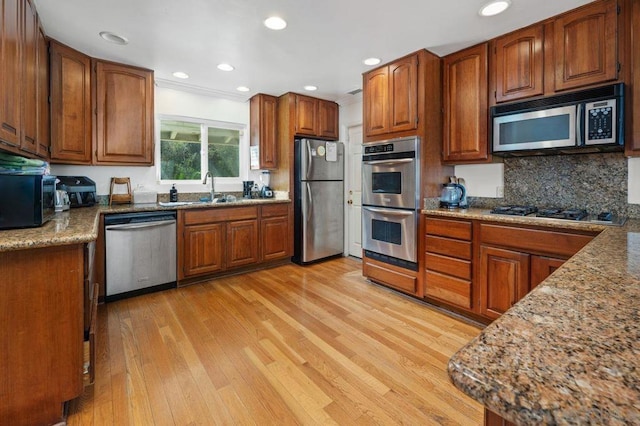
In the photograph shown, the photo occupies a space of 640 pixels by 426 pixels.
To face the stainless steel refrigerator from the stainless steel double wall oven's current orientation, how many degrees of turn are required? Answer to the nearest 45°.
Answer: approximately 90° to its right

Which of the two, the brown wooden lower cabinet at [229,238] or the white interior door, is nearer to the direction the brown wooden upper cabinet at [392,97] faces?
the brown wooden lower cabinet

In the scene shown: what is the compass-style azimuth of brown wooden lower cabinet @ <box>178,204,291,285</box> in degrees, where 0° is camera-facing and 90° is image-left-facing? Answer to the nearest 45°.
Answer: approximately 315°

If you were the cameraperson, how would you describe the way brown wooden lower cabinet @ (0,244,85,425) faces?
facing to the right of the viewer
